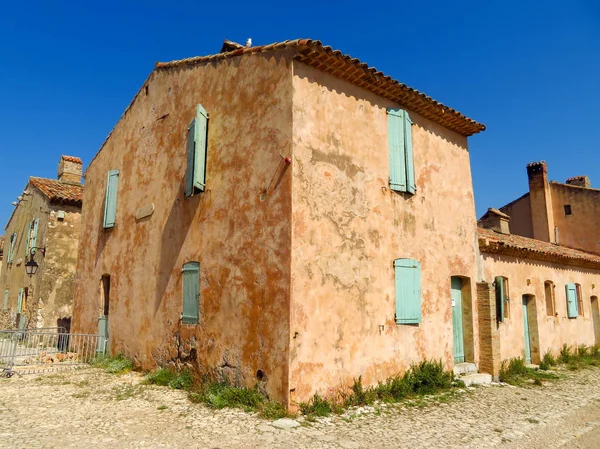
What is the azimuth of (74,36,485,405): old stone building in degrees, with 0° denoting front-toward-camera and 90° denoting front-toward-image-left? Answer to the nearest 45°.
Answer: approximately 315°

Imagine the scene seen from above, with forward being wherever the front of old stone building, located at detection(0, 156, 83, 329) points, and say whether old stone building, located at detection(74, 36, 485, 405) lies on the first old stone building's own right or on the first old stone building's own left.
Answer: on the first old stone building's own left

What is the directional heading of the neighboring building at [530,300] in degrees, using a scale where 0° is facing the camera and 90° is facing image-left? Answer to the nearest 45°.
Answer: approximately 315°

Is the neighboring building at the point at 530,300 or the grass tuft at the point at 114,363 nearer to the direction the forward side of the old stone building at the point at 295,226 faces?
the neighboring building

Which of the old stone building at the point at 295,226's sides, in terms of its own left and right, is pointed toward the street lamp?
back

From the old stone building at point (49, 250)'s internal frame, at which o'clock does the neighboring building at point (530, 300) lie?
The neighboring building is roughly at 9 o'clock from the old stone building.

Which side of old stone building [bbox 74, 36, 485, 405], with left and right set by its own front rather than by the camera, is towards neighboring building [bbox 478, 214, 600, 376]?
left

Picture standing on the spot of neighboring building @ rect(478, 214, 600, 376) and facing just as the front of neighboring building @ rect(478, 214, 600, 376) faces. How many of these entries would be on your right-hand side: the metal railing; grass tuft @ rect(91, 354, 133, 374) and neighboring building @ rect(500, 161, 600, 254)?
2

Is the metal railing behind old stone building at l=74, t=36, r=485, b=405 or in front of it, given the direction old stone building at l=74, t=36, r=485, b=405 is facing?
behind

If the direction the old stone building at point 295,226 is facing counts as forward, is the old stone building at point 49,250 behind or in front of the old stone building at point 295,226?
behind

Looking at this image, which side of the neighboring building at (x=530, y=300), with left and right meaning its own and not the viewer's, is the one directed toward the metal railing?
right

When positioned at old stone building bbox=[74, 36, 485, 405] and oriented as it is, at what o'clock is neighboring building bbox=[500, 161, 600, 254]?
The neighboring building is roughly at 9 o'clock from the old stone building.
